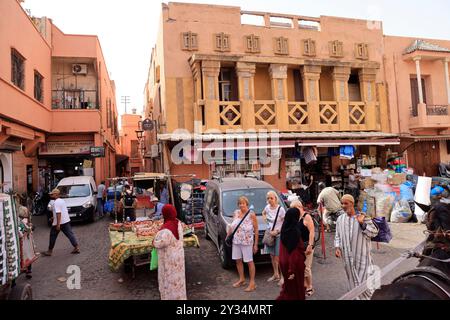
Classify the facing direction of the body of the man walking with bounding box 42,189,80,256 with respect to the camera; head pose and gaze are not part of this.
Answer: to the viewer's left

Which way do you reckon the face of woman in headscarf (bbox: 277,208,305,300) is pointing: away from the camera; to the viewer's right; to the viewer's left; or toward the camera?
away from the camera

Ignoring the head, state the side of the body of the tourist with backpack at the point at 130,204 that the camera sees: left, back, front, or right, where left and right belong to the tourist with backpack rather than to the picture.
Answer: back

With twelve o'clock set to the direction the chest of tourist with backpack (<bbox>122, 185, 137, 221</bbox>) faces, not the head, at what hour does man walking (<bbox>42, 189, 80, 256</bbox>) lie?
The man walking is roughly at 7 o'clock from the tourist with backpack.

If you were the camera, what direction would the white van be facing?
facing the viewer and to the left of the viewer

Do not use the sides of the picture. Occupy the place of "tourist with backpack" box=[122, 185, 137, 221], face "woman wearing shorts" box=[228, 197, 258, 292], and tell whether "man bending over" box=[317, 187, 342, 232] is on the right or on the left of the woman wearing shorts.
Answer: left

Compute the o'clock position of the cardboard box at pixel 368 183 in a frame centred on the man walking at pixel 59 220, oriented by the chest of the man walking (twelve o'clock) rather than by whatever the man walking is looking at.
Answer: The cardboard box is roughly at 6 o'clock from the man walking.

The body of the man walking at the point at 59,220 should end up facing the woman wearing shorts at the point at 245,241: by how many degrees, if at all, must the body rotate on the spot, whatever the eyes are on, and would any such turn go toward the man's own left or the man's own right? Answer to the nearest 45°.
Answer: approximately 135° to the man's own left

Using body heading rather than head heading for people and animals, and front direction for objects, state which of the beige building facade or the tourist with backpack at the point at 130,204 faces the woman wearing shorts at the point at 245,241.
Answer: the beige building facade

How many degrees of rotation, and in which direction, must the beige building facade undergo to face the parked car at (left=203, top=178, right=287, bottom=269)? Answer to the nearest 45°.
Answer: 0° — it already faces it

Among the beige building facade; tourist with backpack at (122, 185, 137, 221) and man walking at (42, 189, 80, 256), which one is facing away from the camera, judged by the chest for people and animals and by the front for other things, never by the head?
the tourist with backpack

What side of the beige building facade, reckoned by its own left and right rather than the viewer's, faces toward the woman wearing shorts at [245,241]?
front

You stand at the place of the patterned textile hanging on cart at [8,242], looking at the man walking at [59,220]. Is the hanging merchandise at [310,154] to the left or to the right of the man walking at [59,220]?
right

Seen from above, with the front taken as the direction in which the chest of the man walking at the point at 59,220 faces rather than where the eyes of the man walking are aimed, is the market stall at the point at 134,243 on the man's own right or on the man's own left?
on the man's own left

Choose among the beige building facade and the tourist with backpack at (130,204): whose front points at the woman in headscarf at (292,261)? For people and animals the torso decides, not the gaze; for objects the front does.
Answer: the beige building facade

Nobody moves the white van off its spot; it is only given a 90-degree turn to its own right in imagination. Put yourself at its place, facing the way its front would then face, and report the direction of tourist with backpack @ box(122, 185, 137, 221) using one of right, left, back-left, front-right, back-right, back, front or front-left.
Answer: back
